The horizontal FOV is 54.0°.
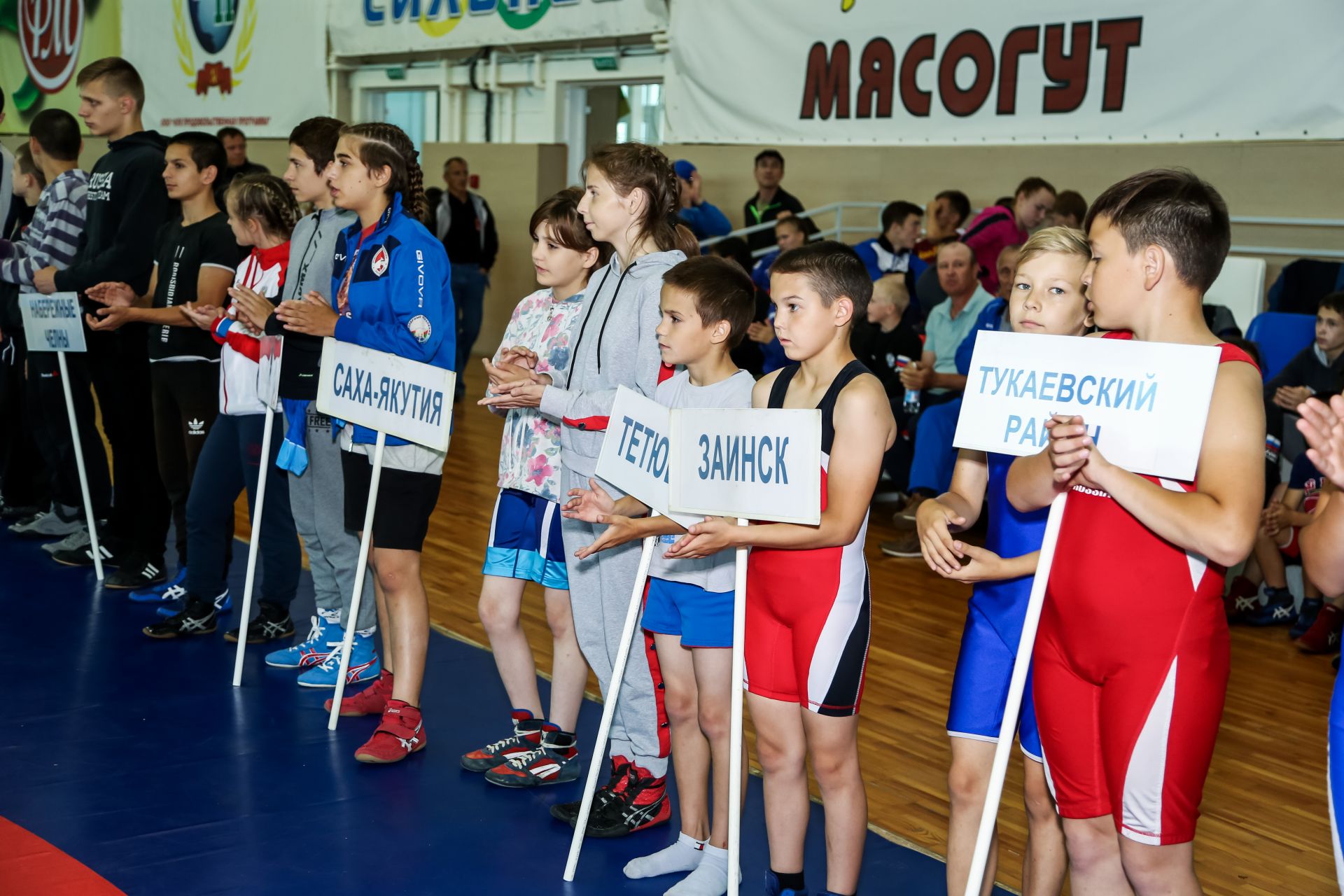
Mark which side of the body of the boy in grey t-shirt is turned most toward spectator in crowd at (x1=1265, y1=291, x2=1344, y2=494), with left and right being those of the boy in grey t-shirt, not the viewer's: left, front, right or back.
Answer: back

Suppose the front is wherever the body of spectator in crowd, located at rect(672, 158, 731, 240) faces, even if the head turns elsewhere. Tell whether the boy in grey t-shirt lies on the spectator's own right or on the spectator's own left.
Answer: on the spectator's own left

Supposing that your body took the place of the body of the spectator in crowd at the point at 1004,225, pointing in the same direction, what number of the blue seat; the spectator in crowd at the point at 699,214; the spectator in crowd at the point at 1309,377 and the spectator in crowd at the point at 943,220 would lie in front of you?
2

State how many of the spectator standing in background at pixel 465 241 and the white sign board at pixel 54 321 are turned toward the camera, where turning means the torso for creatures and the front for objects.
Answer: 2

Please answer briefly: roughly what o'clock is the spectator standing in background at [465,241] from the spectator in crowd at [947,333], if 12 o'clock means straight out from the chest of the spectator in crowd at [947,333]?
the spectator standing in background at [465,241] is roughly at 3 o'clock from the spectator in crowd at [947,333].

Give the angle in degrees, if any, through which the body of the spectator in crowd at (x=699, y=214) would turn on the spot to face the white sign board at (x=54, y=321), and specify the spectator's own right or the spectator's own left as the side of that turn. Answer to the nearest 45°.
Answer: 0° — they already face it

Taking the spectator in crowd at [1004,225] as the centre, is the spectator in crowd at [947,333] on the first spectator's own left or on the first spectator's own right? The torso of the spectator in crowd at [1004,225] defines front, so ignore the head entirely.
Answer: on the first spectator's own right

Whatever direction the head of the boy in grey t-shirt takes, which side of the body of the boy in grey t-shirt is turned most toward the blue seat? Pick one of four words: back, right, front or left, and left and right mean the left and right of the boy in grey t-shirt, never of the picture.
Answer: back

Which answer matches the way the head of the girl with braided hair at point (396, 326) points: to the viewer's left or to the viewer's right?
to the viewer's left

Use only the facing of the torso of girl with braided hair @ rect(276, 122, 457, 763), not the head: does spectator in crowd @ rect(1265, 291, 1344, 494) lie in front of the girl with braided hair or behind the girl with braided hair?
behind

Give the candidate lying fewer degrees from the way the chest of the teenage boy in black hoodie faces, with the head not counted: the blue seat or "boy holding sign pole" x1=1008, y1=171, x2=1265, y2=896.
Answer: the boy holding sign pole

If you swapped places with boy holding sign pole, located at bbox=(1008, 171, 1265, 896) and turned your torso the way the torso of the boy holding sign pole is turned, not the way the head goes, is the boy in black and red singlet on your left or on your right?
on your right
